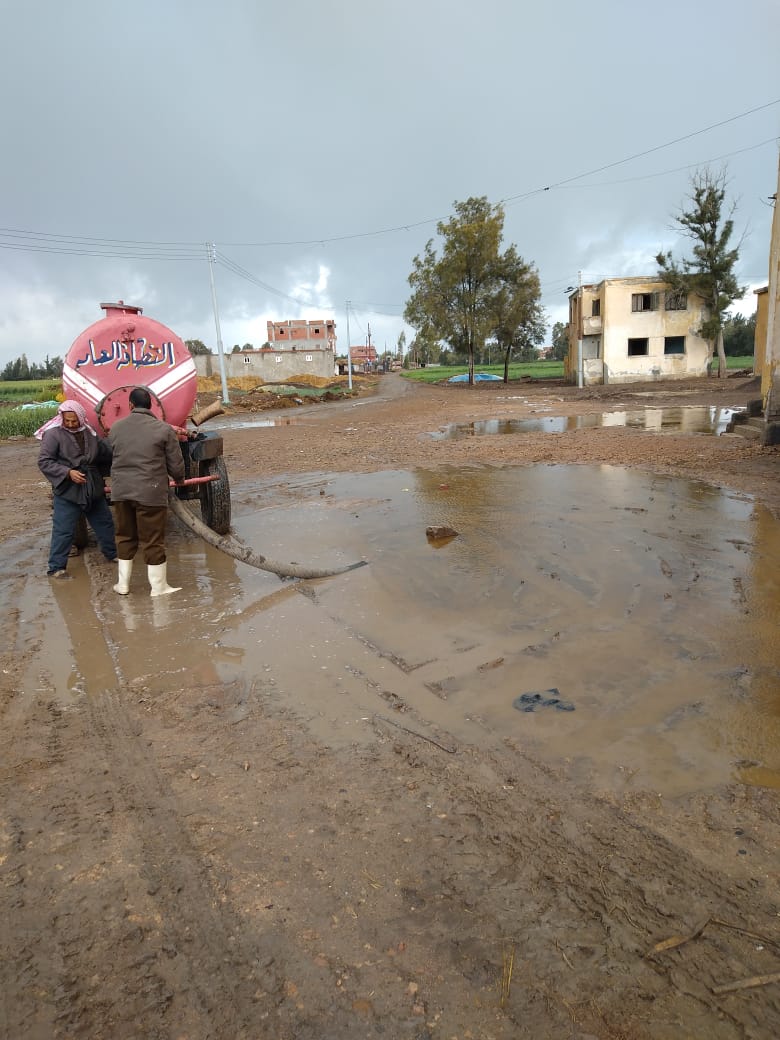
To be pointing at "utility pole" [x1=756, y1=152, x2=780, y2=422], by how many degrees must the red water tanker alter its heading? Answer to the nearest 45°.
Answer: approximately 90° to its right

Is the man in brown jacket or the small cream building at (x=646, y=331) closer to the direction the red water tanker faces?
the small cream building

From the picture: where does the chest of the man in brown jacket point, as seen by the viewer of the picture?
away from the camera

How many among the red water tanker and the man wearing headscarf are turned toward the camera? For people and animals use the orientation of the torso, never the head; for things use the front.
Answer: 1

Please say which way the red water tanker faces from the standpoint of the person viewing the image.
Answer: facing away from the viewer

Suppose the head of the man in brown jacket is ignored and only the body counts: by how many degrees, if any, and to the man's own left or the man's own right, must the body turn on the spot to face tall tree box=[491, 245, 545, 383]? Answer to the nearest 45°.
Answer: approximately 45° to the man's own right

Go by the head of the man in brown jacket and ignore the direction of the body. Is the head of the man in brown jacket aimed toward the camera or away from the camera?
away from the camera

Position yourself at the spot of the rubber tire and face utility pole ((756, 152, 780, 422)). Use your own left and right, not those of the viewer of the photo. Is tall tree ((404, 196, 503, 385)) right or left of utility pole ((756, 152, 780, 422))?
left

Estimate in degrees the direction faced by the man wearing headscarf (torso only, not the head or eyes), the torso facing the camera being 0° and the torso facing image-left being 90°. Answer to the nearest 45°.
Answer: approximately 0°
